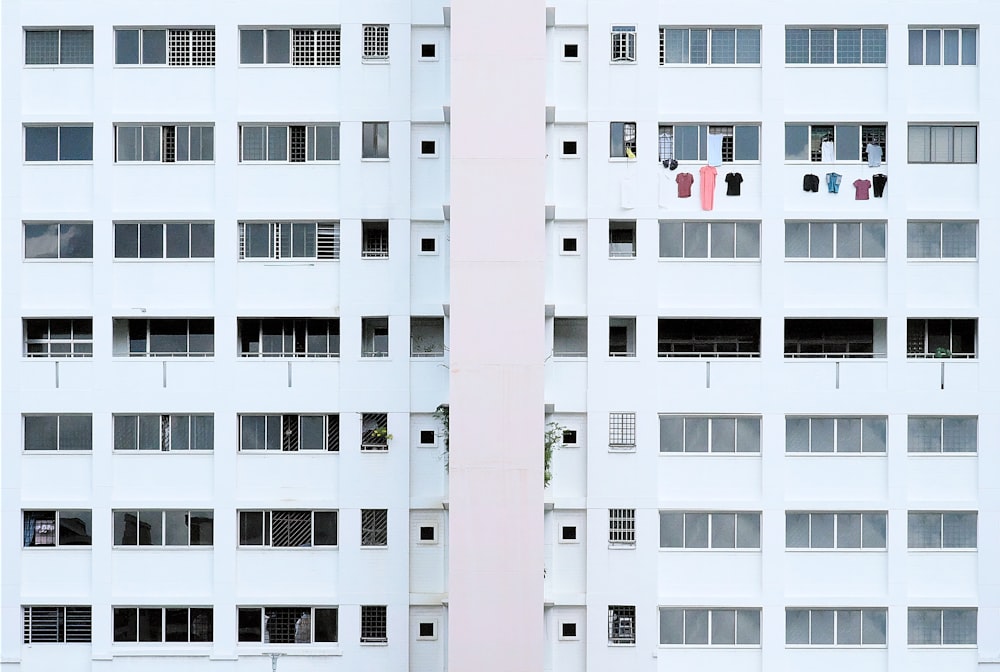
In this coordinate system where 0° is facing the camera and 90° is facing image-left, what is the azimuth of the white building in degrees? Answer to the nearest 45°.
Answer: approximately 0°
